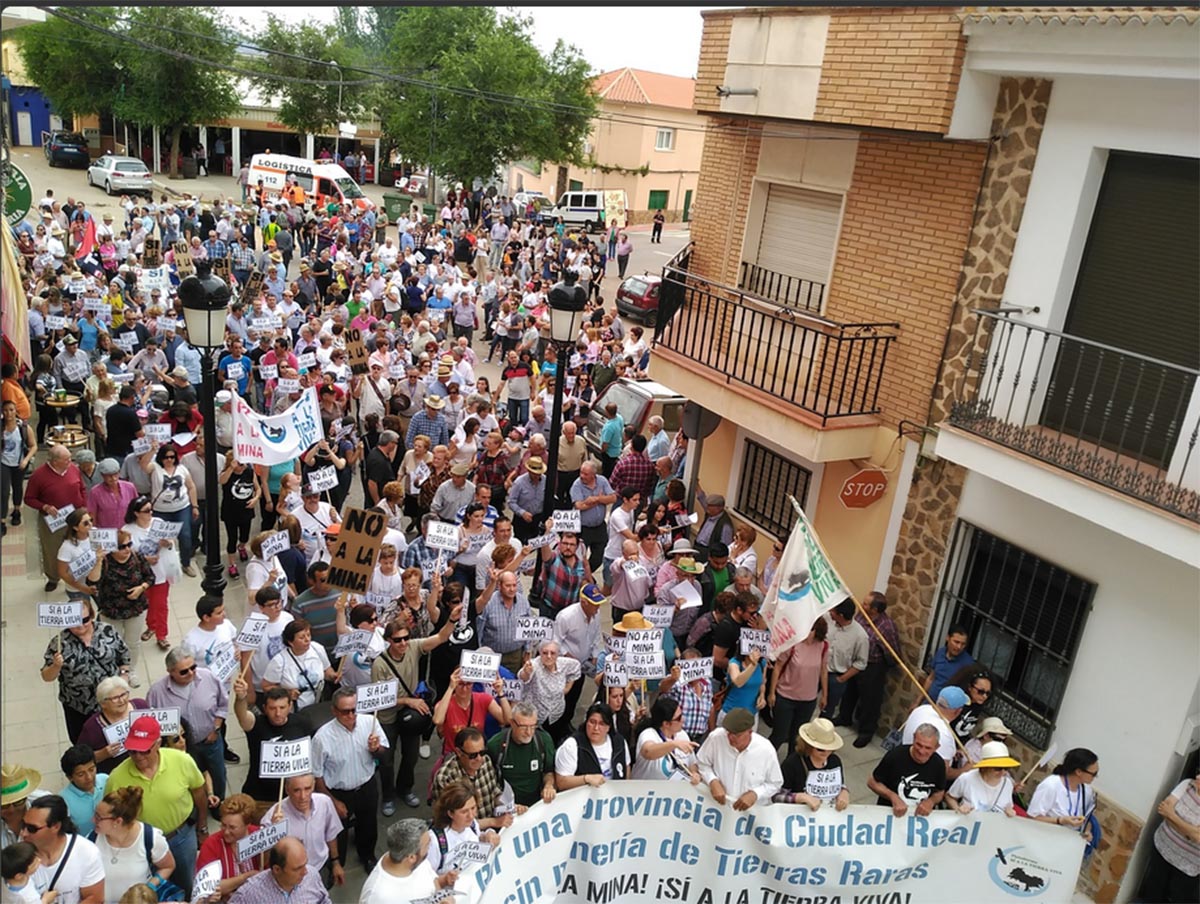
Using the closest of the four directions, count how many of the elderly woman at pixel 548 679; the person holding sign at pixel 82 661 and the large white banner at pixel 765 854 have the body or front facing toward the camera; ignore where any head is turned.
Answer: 3

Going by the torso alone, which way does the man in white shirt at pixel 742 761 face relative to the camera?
toward the camera

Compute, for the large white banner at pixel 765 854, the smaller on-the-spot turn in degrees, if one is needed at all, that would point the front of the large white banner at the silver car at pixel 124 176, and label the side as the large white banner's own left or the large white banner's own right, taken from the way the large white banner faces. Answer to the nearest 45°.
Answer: approximately 135° to the large white banner's own right

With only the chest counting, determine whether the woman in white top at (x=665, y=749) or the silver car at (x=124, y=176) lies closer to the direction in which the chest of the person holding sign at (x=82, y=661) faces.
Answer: the woman in white top

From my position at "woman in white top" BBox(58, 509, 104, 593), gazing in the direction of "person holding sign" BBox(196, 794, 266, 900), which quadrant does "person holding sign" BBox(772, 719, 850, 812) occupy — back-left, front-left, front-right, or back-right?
front-left

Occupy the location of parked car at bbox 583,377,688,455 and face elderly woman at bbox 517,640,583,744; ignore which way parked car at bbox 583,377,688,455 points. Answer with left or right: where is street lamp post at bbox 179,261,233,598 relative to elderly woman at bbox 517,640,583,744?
right

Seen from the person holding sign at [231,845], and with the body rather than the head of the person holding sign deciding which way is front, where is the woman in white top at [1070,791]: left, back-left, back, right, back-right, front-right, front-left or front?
left

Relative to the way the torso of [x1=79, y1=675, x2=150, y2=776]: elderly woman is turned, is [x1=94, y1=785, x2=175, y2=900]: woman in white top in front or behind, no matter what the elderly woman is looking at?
in front

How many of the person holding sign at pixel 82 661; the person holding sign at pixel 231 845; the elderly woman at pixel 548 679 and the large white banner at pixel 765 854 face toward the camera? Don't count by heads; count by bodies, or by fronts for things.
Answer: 4

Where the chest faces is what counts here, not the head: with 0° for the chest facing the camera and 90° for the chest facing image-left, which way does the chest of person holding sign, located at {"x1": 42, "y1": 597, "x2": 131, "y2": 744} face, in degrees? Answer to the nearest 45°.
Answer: approximately 0°
